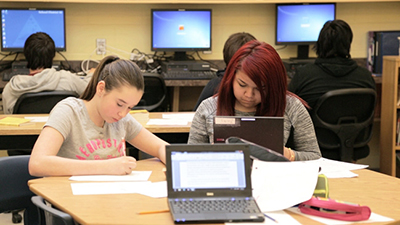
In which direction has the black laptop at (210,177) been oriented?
toward the camera

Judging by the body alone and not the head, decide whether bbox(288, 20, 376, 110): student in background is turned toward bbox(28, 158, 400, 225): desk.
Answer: no

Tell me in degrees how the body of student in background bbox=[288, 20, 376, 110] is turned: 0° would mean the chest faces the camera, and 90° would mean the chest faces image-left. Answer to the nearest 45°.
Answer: approximately 180°

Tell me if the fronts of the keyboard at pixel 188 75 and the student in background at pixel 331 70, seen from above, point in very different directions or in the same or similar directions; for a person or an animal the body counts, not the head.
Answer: very different directions

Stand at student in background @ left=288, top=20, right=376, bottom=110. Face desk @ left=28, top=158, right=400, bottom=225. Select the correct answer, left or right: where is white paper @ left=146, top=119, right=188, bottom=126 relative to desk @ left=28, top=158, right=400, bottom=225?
right

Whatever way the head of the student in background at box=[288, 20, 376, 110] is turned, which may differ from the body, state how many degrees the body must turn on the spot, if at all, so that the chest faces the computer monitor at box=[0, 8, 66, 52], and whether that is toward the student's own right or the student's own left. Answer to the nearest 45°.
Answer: approximately 90° to the student's own left

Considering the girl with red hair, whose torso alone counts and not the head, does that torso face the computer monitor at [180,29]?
no

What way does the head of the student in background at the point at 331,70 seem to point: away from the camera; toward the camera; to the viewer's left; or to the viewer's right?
away from the camera

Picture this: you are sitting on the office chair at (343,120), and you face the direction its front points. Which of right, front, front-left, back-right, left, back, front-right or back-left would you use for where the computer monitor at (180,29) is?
front-left

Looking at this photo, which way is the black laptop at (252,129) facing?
away from the camera

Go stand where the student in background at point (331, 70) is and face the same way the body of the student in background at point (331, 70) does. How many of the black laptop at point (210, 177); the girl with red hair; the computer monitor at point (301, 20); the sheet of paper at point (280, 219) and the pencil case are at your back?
4

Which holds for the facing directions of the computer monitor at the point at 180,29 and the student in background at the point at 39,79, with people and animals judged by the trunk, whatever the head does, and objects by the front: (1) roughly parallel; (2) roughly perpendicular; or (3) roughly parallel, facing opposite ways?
roughly parallel, facing opposite ways

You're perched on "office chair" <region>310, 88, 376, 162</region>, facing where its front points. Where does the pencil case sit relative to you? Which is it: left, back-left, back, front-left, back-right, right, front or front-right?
back

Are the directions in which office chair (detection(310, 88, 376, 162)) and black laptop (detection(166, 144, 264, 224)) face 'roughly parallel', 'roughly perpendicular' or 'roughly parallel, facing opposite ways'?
roughly parallel, facing opposite ways

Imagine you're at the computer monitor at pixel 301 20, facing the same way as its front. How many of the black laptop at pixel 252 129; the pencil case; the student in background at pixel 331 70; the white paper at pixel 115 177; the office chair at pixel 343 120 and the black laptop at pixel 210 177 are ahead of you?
6

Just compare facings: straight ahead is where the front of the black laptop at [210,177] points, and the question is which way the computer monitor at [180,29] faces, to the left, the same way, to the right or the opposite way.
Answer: the same way

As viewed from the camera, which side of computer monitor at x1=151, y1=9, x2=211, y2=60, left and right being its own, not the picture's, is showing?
front

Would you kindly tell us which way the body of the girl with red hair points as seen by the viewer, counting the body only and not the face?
toward the camera

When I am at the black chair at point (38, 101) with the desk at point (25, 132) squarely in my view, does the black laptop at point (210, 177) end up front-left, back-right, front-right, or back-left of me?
front-left

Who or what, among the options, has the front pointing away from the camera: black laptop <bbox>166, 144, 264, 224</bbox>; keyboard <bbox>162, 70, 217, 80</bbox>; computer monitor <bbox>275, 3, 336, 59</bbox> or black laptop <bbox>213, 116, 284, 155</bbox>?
black laptop <bbox>213, 116, 284, 155</bbox>

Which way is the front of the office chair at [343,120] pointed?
away from the camera

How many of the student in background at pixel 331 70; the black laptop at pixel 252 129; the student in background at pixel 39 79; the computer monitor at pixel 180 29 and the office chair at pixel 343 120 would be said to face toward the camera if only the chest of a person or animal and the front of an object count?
1

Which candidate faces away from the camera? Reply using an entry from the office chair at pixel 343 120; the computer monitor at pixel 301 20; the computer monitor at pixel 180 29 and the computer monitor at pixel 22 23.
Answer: the office chair

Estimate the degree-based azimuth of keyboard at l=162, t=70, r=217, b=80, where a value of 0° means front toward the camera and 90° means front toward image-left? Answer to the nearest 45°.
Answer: approximately 0°
